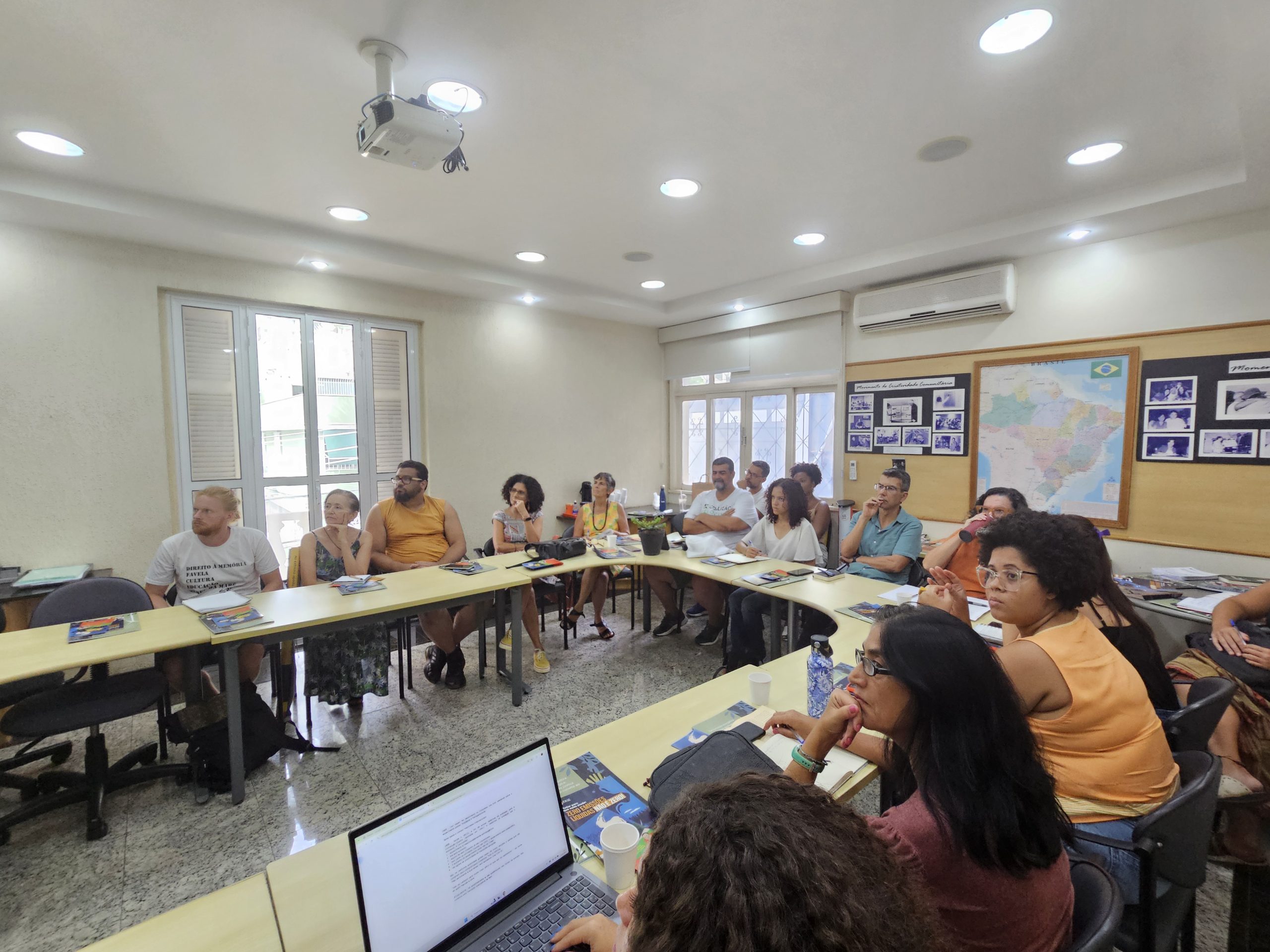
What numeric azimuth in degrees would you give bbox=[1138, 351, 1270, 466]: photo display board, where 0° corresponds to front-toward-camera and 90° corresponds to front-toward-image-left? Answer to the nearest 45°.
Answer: approximately 45°

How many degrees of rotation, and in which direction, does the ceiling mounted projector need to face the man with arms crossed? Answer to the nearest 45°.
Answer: approximately 180°

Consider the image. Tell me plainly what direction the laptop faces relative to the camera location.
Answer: facing the viewer and to the right of the viewer

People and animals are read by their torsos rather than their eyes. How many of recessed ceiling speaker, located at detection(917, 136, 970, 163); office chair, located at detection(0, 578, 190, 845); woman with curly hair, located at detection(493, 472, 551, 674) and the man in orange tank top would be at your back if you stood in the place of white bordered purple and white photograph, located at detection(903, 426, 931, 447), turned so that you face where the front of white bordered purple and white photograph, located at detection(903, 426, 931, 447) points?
0

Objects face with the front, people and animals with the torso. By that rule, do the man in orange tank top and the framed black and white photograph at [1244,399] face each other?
no

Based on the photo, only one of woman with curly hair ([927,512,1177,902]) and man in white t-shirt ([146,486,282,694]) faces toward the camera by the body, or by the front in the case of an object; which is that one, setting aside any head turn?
the man in white t-shirt

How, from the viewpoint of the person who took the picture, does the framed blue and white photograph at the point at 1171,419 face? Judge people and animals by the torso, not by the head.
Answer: facing the viewer

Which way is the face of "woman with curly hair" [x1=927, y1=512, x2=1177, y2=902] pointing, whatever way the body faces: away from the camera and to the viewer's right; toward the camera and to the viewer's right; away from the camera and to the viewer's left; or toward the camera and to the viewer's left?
toward the camera and to the viewer's left

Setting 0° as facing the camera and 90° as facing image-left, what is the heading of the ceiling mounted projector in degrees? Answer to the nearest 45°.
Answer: approximately 45°

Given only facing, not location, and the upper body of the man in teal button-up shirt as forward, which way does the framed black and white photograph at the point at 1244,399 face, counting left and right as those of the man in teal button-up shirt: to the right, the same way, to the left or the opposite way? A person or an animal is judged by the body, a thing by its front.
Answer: the same way

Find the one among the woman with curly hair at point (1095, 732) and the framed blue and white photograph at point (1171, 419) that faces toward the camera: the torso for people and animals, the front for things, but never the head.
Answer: the framed blue and white photograph

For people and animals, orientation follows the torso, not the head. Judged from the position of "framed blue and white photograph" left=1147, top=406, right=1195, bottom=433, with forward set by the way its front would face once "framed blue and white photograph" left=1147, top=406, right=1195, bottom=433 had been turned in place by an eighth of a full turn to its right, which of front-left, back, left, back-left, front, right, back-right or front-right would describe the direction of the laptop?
front-left

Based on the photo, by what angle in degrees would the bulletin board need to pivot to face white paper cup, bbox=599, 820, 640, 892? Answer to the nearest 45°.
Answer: approximately 45° to its left

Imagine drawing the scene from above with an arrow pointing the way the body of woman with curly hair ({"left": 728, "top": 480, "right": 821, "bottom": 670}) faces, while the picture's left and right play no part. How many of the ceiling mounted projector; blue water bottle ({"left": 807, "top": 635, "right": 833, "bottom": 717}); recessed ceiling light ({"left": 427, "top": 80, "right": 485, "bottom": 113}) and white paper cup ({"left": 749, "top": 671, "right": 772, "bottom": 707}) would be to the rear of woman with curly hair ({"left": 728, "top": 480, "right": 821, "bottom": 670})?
0
